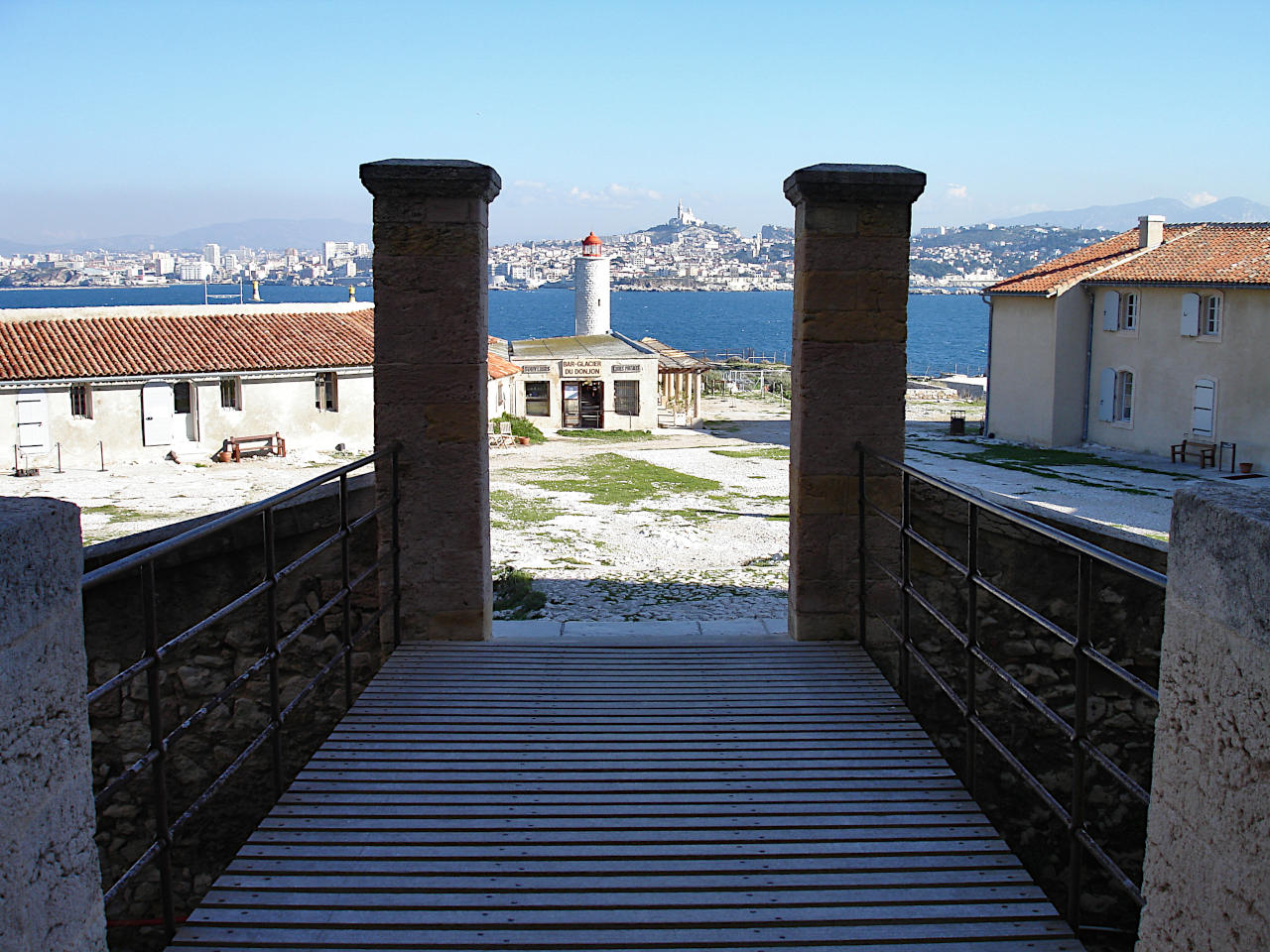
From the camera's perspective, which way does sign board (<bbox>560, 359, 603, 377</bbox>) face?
toward the camera

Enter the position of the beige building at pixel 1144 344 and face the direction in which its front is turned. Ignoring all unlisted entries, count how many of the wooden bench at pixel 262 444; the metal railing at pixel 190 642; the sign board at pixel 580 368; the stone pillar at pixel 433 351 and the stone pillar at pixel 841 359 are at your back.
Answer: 0

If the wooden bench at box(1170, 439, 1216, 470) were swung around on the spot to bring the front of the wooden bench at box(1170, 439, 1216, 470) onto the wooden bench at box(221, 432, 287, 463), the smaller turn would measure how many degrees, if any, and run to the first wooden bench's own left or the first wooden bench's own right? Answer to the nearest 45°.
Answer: approximately 45° to the first wooden bench's own right

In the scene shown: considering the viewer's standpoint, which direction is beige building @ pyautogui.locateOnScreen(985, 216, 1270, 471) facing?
facing the viewer and to the left of the viewer

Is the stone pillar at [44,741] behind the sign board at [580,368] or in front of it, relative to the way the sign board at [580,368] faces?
in front

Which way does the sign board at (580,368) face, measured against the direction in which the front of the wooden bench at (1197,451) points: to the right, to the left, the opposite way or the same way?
to the left

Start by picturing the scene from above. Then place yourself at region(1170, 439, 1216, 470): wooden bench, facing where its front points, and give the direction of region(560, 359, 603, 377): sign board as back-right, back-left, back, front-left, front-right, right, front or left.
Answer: front-right

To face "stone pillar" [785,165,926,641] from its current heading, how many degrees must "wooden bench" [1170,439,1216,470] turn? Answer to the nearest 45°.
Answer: approximately 45° to its left

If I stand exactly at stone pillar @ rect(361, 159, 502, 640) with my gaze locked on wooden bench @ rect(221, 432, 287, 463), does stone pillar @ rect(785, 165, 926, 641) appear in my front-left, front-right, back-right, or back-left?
back-right

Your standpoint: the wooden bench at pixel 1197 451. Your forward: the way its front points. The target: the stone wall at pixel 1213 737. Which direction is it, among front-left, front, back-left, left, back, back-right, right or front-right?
front-left

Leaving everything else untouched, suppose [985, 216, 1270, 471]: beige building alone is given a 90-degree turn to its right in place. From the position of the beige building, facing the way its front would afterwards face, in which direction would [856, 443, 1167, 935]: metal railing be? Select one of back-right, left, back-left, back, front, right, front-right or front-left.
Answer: back-left

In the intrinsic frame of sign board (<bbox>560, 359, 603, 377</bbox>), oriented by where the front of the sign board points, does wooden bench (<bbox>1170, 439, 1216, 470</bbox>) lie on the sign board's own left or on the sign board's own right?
on the sign board's own left

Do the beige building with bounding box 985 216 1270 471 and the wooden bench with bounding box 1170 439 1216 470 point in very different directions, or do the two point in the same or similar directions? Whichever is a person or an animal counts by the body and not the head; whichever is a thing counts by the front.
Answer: same or similar directions

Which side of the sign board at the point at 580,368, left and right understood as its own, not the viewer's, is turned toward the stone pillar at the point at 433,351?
front

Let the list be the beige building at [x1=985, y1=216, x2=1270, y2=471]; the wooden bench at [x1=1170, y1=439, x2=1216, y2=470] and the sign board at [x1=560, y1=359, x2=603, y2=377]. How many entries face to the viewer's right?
0

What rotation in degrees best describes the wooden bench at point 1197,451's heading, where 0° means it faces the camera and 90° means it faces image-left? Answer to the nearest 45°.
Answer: approximately 45°
